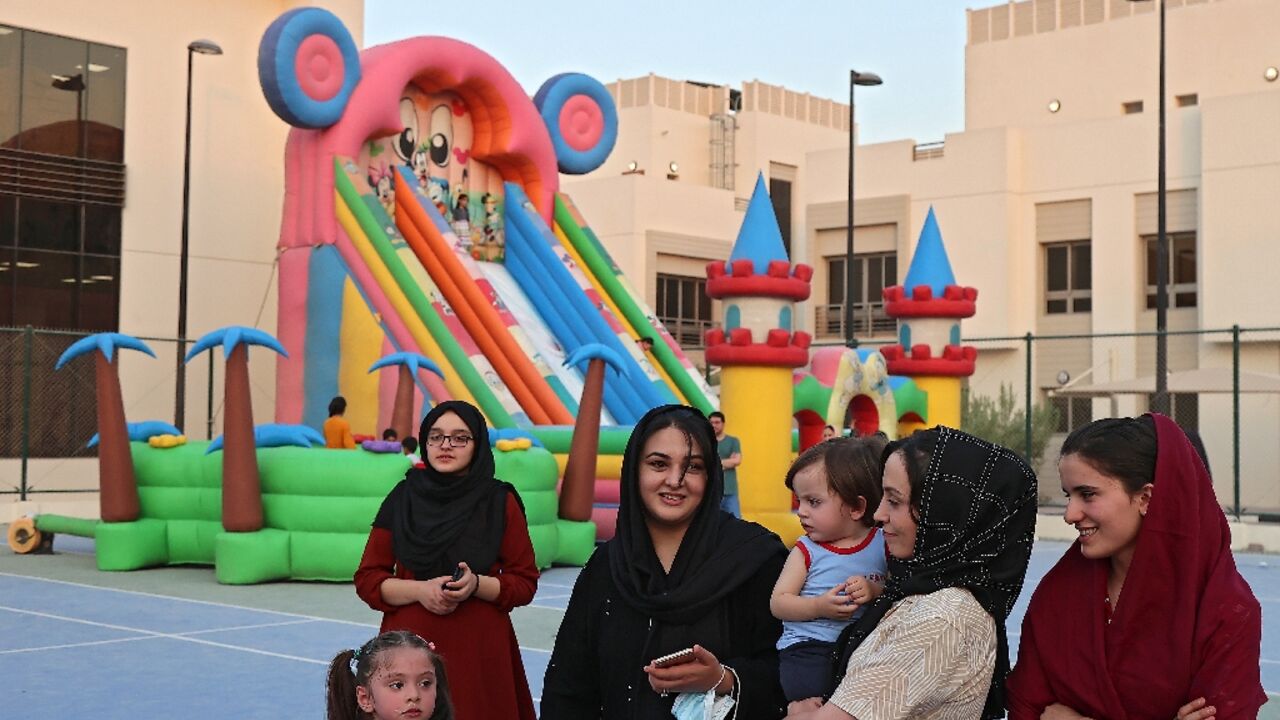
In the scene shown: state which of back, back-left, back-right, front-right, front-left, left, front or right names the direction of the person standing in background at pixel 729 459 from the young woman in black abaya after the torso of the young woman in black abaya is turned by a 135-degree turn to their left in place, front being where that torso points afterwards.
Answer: front-left

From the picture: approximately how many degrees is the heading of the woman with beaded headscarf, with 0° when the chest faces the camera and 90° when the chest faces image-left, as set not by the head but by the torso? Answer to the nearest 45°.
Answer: approximately 90°

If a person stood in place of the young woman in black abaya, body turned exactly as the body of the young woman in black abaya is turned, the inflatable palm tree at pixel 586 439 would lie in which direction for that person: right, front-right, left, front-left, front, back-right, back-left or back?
back

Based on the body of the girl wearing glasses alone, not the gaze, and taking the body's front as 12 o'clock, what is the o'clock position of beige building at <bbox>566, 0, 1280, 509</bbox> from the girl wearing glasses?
The beige building is roughly at 7 o'clock from the girl wearing glasses.

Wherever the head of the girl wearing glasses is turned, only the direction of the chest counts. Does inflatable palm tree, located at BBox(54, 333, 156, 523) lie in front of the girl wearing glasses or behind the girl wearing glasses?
behind

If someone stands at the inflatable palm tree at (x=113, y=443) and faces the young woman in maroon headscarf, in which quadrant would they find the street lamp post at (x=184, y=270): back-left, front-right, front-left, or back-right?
back-left

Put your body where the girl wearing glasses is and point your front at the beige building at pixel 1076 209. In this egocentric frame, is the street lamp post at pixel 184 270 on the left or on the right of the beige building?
left

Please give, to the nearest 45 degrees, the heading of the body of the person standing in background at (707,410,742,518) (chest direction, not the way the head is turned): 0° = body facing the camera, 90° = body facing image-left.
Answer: approximately 45°

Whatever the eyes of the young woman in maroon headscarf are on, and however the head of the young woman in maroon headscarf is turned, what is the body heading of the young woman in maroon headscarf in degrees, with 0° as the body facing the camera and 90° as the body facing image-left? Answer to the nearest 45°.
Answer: approximately 45°

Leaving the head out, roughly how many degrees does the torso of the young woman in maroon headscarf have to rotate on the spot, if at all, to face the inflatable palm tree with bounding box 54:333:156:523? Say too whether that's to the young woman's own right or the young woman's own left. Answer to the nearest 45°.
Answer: approximately 90° to the young woman's own right
